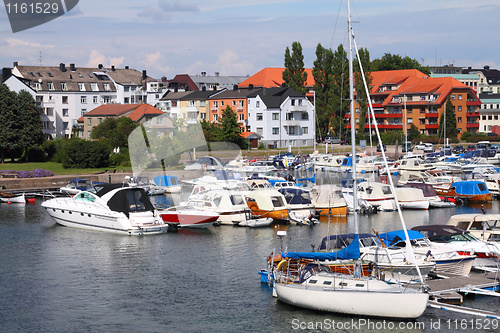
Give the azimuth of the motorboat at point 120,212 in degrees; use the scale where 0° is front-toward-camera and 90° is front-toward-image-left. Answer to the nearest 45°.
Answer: approximately 135°

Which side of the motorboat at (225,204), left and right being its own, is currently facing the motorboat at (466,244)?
back

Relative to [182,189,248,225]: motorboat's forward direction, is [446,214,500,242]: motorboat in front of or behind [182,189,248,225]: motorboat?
behind

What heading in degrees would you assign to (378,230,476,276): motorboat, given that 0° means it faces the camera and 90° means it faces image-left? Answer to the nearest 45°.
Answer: approximately 315°

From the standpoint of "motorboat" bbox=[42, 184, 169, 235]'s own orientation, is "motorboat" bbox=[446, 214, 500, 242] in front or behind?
behind

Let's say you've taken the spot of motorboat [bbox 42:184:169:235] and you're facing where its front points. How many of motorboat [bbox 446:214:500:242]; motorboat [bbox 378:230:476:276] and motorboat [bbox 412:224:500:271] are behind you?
3

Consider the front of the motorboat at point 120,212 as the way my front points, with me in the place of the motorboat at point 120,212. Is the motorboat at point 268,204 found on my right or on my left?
on my right

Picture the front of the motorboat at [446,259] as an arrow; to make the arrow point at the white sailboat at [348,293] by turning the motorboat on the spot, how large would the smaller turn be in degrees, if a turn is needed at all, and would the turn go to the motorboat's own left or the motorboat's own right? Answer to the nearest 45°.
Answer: approximately 90° to the motorboat's own right
